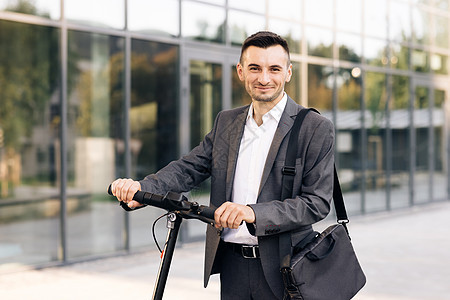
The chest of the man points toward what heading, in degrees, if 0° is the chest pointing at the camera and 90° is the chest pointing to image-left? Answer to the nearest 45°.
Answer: approximately 45°

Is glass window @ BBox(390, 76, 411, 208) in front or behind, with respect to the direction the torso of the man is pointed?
behind

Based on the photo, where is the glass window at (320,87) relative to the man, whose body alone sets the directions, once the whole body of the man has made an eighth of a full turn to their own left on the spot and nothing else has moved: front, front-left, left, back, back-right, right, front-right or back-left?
back

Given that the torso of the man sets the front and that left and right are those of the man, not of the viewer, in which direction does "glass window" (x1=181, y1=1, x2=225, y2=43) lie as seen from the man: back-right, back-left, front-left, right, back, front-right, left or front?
back-right

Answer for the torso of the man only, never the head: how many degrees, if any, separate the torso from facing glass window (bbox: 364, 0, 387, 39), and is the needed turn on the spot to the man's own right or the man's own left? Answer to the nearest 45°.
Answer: approximately 135° to the man's own right

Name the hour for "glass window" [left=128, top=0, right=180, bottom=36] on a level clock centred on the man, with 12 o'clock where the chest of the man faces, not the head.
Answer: The glass window is roughly at 4 o'clock from the man.

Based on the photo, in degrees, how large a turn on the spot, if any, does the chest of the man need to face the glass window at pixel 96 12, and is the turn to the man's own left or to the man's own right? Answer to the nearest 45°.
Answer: approximately 135° to the man's own right

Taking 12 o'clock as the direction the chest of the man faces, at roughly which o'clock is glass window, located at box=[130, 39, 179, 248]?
The glass window is roughly at 4 o'clock from the man.

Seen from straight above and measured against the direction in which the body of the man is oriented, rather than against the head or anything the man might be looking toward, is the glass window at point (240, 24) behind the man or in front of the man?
behind
